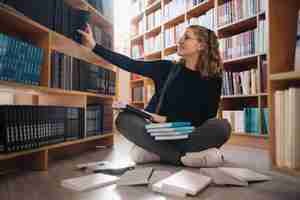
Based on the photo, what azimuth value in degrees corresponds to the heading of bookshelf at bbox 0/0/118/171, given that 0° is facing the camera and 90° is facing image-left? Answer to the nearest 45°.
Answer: approximately 315°

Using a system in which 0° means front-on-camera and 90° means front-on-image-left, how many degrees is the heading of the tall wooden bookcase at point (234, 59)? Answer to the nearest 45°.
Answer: approximately 45°
